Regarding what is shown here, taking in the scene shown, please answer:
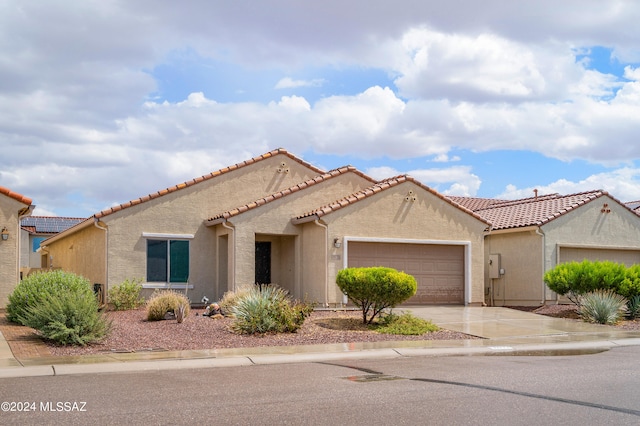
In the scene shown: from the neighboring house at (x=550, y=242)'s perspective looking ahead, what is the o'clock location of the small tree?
The small tree is roughly at 2 o'clock from the neighboring house.

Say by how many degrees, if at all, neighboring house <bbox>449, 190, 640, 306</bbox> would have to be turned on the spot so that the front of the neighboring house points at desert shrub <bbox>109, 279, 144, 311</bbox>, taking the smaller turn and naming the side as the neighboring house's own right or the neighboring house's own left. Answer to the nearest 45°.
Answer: approximately 90° to the neighboring house's own right

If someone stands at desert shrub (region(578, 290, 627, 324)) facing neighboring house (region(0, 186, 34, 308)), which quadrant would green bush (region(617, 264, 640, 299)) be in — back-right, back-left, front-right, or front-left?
back-right

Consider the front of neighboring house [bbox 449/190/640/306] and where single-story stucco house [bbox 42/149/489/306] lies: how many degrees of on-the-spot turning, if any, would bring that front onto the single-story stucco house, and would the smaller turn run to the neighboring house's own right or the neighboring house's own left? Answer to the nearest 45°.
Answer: approximately 90° to the neighboring house's own right

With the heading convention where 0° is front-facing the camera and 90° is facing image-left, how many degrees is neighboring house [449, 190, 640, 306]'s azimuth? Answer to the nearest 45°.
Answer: approximately 315°

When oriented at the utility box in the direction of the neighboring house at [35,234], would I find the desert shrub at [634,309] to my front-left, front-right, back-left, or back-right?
back-left

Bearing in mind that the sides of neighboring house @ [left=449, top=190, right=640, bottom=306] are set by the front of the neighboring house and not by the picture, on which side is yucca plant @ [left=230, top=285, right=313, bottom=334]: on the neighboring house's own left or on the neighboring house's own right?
on the neighboring house's own right

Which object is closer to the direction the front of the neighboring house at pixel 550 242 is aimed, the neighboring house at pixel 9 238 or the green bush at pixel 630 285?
the green bush

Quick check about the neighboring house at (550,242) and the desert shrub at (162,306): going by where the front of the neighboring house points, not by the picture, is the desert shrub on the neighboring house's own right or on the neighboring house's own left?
on the neighboring house's own right

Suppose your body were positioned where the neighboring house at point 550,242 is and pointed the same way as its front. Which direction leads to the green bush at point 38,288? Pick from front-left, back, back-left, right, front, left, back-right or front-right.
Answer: right
